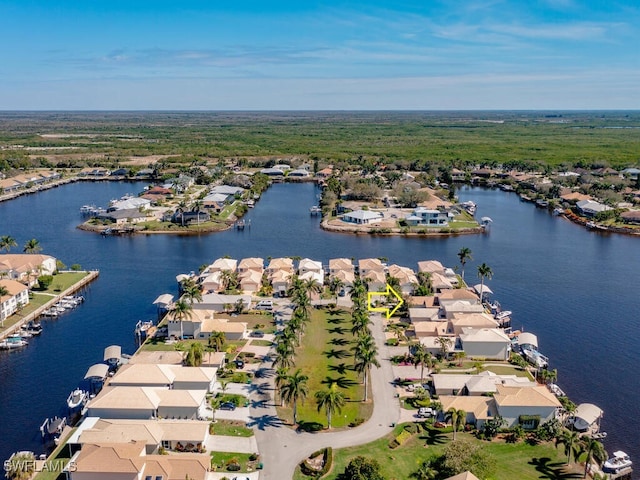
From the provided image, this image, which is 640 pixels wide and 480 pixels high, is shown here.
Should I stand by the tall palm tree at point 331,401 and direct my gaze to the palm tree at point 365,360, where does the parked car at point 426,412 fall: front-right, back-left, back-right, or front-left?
front-right

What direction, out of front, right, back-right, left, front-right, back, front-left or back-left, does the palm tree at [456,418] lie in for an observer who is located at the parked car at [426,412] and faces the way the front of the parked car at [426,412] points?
front-right

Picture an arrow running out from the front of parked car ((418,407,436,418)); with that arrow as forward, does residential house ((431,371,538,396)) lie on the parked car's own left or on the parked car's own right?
on the parked car's own left

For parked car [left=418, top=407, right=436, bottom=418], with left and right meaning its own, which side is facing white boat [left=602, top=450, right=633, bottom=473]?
front

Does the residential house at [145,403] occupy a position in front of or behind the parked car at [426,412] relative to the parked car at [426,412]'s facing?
behind

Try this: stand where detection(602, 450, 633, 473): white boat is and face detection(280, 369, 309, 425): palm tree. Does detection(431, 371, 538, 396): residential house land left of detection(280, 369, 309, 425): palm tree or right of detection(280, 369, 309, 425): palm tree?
right

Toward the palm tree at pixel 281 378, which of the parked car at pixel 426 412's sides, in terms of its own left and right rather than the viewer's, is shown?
back

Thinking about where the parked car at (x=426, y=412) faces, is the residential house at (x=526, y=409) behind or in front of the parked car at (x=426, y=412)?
in front

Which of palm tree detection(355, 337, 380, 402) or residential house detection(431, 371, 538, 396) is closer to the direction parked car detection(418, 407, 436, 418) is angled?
the residential house

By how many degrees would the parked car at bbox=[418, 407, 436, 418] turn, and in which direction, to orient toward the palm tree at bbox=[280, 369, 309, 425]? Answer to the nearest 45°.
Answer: approximately 180°

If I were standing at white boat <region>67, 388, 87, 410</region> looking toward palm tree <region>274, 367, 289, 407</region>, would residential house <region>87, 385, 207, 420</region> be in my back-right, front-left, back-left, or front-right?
front-right

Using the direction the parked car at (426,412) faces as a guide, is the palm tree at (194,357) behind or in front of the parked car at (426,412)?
behind

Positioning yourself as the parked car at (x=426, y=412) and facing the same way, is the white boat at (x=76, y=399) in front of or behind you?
behind

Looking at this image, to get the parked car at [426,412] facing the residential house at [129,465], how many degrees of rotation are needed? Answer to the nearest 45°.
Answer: approximately 135° to its right

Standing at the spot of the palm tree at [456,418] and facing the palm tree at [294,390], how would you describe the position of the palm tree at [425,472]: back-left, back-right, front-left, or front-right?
front-left

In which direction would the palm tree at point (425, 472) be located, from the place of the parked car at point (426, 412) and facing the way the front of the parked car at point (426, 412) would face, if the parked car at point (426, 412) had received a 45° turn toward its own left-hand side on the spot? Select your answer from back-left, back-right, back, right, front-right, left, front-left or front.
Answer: back-right

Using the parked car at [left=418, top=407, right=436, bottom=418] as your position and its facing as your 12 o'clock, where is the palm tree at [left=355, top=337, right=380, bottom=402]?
The palm tree is roughly at 7 o'clock from the parked car.

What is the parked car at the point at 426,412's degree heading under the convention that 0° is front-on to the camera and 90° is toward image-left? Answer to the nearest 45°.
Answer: approximately 270°

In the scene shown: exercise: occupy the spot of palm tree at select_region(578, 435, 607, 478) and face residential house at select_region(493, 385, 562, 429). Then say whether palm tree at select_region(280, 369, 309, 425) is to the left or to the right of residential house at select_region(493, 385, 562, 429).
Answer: left
